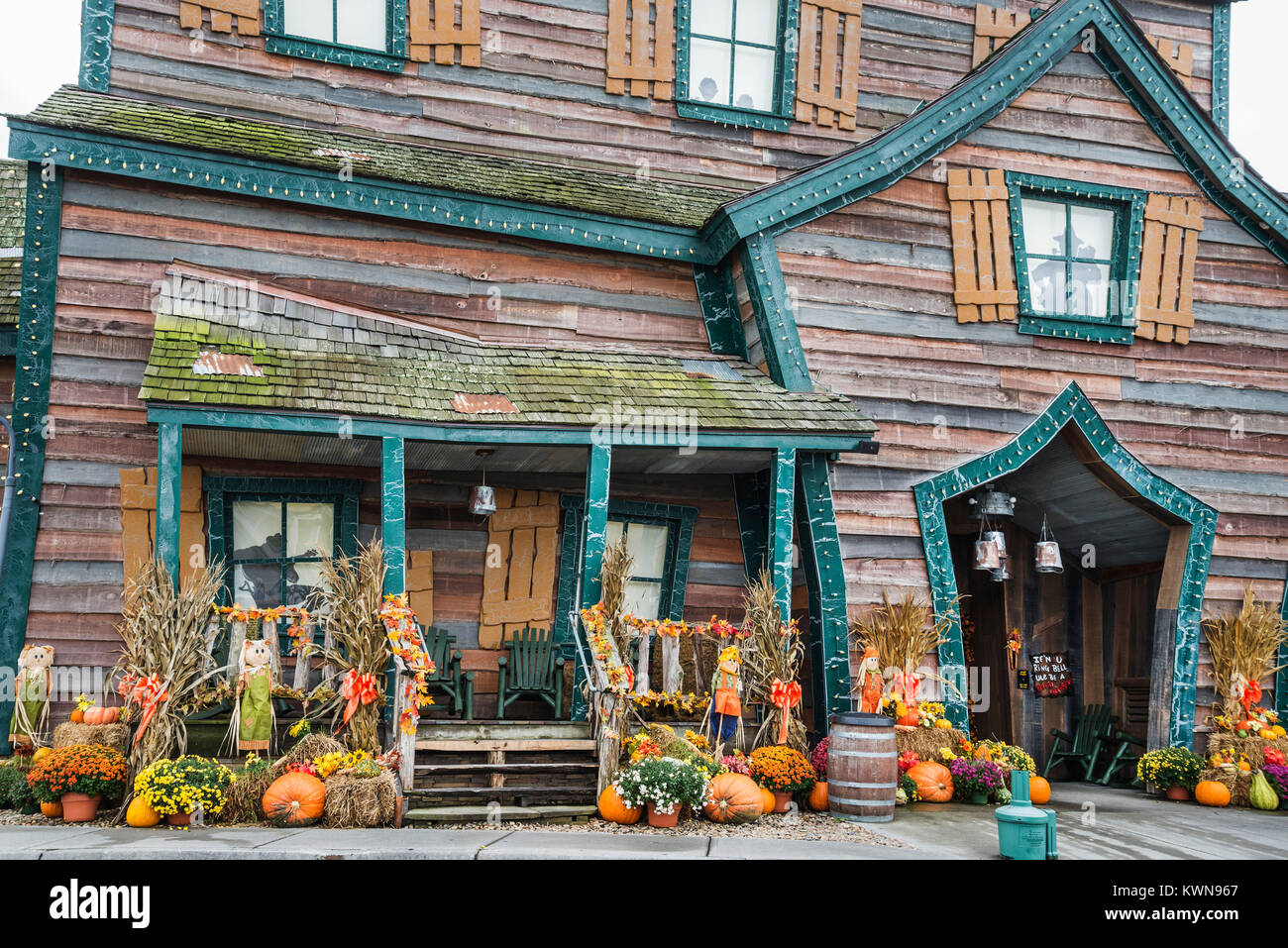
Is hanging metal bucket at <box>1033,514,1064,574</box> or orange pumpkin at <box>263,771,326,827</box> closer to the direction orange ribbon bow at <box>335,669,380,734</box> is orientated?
the orange pumpkin

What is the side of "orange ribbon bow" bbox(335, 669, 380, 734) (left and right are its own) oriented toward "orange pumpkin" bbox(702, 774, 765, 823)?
left

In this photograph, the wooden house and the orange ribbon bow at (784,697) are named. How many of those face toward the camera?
2

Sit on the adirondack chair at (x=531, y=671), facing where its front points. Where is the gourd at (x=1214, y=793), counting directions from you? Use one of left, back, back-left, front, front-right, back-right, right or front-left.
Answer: left

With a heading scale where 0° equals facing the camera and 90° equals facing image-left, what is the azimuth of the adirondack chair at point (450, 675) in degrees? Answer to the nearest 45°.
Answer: approximately 315°

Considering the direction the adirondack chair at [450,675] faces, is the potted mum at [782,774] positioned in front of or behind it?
in front
